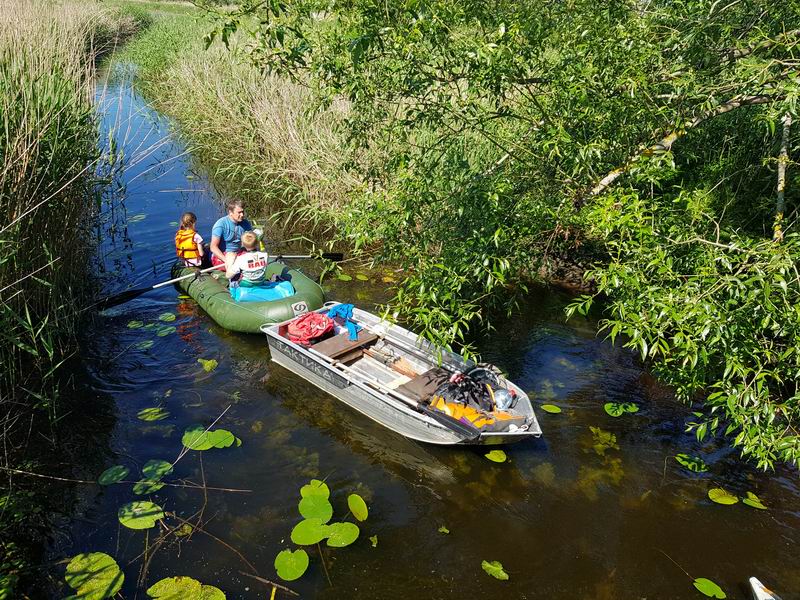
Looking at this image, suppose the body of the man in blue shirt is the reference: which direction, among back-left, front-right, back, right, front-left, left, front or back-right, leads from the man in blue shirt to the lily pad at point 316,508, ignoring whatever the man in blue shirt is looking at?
front-right

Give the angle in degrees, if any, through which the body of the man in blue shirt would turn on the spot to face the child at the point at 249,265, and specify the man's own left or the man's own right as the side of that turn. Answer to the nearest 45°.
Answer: approximately 45° to the man's own right

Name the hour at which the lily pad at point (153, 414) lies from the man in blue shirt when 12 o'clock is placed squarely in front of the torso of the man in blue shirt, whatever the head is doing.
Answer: The lily pad is roughly at 2 o'clock from the man in blue shirt.

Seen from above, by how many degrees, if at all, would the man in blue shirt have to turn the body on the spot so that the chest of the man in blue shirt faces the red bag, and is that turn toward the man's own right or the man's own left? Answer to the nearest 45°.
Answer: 0° — they already face it

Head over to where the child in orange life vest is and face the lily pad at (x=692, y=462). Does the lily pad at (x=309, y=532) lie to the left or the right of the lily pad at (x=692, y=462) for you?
right

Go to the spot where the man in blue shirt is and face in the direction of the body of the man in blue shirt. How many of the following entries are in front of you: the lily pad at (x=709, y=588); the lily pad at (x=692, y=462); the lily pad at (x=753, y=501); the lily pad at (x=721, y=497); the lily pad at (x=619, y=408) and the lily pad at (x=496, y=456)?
6

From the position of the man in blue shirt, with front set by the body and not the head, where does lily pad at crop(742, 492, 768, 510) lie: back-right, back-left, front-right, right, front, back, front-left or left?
front

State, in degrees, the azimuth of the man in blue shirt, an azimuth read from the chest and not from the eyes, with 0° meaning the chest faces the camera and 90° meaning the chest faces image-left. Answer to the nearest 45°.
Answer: approximately 315°

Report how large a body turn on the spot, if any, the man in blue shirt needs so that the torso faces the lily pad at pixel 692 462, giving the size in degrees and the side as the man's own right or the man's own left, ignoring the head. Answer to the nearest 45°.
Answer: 0° — they already face it

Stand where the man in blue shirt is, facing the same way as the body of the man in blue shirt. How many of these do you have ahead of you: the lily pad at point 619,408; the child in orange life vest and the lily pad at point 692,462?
2

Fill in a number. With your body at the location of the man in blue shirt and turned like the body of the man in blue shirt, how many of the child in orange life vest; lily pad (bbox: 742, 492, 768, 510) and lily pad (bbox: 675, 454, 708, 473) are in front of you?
2

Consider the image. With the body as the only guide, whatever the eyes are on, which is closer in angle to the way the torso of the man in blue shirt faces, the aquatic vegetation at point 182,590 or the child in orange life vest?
the aquatic vegetation

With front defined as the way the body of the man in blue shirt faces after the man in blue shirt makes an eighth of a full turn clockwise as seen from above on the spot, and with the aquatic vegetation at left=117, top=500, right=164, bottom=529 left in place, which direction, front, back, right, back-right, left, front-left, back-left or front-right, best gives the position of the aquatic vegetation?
front

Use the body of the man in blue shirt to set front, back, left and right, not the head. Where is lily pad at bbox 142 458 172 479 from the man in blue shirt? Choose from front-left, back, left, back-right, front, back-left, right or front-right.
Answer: front-right

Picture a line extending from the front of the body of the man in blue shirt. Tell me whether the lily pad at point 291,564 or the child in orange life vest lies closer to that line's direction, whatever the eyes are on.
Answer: the lily pad

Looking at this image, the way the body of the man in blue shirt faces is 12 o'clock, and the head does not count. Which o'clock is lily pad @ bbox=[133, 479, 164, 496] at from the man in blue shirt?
The lily pad is roughly at 2 o'clock from the man in blue shirt.
